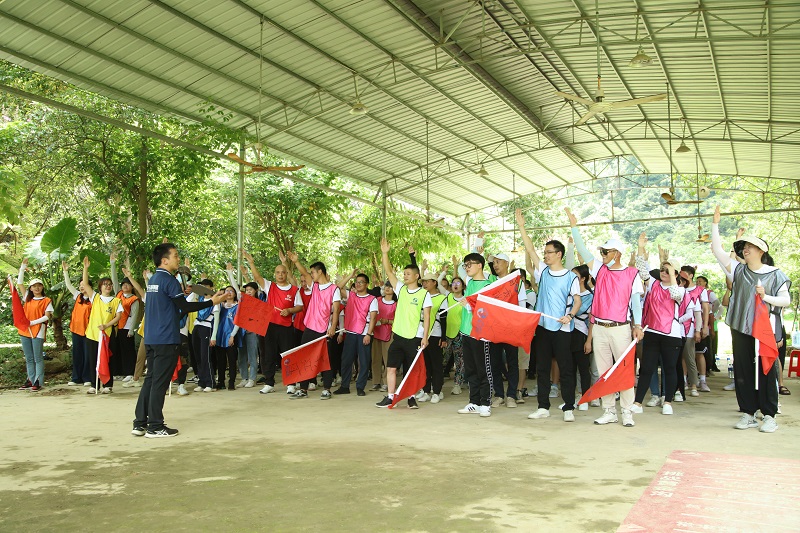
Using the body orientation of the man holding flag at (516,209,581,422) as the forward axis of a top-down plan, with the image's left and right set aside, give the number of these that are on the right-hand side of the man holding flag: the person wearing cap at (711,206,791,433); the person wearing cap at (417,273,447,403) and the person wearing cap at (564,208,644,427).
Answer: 1

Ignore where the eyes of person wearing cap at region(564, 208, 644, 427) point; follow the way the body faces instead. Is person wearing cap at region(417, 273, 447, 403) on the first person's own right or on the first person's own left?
on the first person's own right

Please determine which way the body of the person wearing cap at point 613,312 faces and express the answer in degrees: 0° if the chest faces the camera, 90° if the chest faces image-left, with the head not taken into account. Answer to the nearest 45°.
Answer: approximately 45°

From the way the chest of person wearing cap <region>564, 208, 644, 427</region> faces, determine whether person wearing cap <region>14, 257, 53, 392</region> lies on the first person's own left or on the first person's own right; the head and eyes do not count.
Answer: on the first person's own right

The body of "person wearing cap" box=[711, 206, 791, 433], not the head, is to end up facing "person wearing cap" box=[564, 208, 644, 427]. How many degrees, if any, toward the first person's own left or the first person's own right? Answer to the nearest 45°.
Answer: approximately 45° to the first person's own right

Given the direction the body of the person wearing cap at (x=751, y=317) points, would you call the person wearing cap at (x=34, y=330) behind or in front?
in front

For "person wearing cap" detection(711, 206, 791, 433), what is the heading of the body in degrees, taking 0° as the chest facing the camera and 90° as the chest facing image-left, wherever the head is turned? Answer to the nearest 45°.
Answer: approximately 45°

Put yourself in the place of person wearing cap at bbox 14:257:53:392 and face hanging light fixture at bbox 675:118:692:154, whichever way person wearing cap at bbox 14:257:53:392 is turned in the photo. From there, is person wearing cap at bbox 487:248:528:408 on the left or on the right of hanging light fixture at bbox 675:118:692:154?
right
